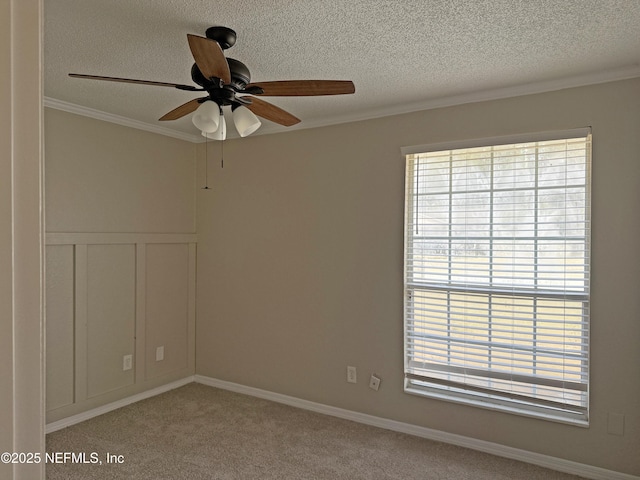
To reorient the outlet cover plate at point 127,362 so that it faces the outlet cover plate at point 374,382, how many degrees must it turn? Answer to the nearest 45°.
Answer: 0° — it already faces it

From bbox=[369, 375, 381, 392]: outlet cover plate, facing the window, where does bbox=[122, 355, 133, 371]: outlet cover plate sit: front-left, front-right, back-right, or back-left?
back-right

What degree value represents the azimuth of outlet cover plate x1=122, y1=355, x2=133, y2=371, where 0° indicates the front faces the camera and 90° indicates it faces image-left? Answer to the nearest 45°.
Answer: approximately 315°

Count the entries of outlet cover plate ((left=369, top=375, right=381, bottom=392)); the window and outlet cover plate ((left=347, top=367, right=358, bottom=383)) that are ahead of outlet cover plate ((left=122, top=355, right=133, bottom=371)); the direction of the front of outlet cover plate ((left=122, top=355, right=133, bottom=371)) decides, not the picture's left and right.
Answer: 3

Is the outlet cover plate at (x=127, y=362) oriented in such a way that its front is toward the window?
yes

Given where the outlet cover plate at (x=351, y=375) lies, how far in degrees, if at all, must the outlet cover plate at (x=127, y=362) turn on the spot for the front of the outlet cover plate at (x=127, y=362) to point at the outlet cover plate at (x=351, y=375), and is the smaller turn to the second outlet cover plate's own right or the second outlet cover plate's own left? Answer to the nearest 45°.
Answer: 0° — it already faces it

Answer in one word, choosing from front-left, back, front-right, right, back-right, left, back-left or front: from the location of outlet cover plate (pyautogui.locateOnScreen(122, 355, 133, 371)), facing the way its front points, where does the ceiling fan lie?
front-right
